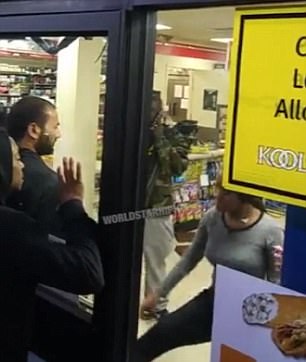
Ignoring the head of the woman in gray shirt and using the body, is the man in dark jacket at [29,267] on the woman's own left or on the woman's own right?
on the woman's own right

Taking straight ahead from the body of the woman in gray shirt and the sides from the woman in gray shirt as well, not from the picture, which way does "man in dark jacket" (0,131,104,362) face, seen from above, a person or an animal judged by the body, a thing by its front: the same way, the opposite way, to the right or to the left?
the opposite way

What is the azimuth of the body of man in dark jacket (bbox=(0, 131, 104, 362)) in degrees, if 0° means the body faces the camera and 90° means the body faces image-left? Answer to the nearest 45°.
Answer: approximately 225°

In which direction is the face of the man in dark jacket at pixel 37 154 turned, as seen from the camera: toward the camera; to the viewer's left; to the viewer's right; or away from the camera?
to the viewer's right
